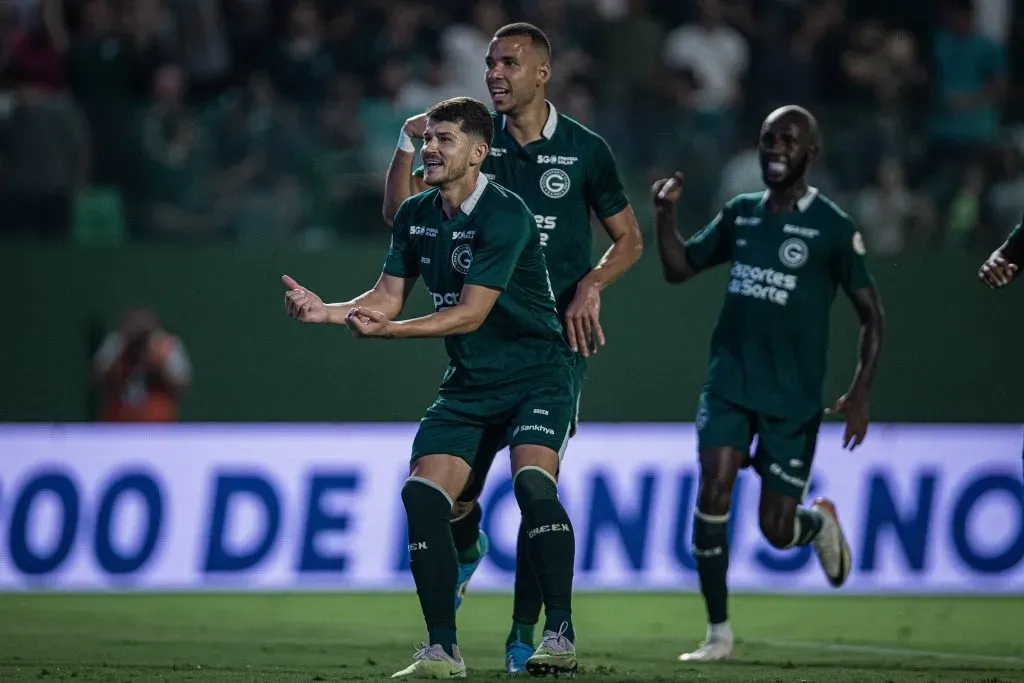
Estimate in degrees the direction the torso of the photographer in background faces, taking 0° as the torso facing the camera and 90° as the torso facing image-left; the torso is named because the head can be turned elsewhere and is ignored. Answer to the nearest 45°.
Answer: approximately 0°

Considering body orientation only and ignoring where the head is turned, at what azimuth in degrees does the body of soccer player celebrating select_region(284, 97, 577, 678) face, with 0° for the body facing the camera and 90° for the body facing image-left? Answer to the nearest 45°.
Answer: approximately 45°
